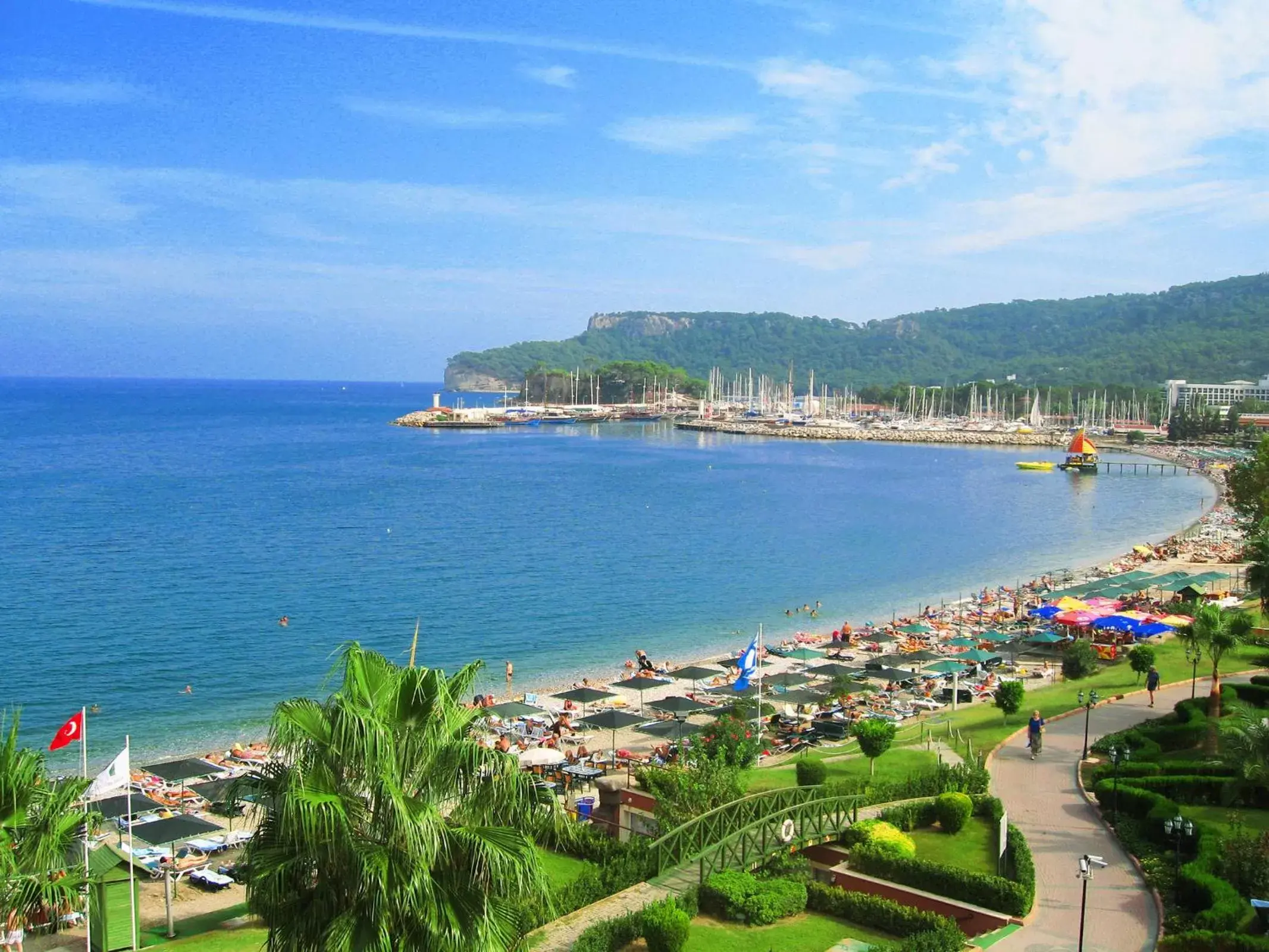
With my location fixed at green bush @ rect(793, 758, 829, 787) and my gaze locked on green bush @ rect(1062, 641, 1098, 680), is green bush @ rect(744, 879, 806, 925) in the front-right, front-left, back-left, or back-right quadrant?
back-right

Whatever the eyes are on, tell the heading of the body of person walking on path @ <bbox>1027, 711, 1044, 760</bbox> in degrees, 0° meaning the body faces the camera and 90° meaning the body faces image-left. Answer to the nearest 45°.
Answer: approximately 0°

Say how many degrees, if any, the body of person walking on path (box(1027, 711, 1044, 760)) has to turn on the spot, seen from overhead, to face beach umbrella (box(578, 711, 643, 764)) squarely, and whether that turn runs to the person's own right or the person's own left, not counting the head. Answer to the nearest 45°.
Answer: approximately 90° to the person's own right

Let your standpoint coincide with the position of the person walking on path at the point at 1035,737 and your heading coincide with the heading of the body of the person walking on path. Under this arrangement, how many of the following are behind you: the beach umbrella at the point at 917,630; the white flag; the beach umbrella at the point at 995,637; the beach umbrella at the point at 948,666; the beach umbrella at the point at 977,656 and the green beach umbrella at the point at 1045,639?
5

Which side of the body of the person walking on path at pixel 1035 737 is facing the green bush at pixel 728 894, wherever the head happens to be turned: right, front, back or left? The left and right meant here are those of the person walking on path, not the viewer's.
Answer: front

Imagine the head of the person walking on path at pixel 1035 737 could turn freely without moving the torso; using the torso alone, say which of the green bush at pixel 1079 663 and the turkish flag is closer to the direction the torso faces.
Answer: the turkish flag

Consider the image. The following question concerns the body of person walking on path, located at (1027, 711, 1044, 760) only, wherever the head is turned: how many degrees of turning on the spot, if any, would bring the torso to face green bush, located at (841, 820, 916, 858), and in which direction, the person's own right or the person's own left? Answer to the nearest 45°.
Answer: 0° — they already face it

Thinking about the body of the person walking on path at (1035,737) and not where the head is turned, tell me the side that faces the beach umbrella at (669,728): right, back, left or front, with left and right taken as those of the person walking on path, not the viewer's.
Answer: right

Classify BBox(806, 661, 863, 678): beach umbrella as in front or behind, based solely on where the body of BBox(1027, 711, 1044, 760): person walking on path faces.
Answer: behind

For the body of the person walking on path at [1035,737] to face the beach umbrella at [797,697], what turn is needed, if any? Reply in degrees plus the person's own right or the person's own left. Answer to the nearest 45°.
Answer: approximately 135° to the person's own right

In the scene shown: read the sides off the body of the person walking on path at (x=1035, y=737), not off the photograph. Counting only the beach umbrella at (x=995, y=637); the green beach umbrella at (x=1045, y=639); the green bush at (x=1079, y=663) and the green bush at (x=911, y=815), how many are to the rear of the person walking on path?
3

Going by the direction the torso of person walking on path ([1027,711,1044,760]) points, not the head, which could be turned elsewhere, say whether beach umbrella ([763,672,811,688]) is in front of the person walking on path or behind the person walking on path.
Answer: behind

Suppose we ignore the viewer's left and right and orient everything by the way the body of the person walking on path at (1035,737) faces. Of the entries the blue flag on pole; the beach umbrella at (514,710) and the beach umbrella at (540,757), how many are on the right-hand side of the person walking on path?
3

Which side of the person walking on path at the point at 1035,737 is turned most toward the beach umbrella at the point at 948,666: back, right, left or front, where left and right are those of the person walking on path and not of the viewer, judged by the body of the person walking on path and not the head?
back

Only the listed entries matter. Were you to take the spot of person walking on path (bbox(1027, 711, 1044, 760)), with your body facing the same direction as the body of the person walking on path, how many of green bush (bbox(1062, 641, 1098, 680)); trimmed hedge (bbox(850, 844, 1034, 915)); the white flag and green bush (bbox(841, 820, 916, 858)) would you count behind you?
1

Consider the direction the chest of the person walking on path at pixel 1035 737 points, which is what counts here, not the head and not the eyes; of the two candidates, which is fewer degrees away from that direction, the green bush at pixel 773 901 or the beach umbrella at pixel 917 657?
the green bush
